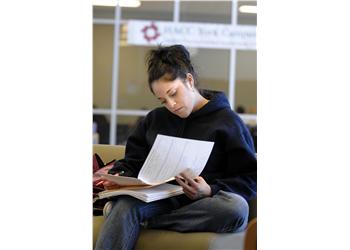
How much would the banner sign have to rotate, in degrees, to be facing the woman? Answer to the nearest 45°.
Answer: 0° — it already faces them

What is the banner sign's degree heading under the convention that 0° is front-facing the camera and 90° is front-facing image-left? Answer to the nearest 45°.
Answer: approximately 0°

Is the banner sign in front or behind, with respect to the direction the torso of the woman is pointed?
behind

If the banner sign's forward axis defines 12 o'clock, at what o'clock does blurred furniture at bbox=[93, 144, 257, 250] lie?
The blurred furniture is roughly at 12 o'clock from the banner sign.
